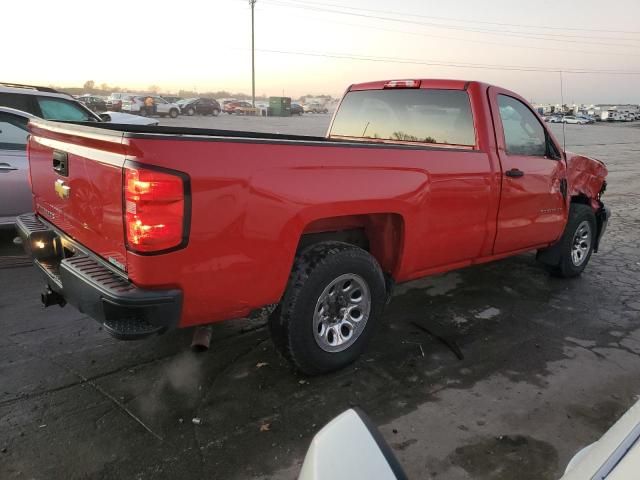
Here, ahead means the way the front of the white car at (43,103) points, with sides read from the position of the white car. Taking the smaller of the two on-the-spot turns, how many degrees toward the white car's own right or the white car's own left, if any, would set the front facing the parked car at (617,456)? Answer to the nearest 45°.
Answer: approximately 90° to the white car's own right

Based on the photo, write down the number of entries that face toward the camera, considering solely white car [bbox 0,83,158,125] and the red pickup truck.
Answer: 0

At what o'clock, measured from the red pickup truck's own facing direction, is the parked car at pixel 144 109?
The parked car is roughly at 10 o'clock from the red pickup truck.

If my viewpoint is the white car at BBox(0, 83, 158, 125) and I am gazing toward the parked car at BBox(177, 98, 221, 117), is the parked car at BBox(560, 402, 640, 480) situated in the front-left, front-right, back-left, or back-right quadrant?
back-right

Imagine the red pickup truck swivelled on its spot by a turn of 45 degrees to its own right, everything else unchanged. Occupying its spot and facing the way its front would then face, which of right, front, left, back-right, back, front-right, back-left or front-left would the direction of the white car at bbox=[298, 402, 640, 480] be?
right

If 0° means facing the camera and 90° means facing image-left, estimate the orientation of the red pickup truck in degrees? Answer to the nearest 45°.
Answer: approximately 225°

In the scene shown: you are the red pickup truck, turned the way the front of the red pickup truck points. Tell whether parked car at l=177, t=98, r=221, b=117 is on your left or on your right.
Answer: on your left

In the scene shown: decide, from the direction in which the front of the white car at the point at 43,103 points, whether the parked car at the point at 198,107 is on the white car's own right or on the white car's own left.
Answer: on the white car's own left

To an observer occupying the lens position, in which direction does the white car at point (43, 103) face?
facing to the right of the viewer
